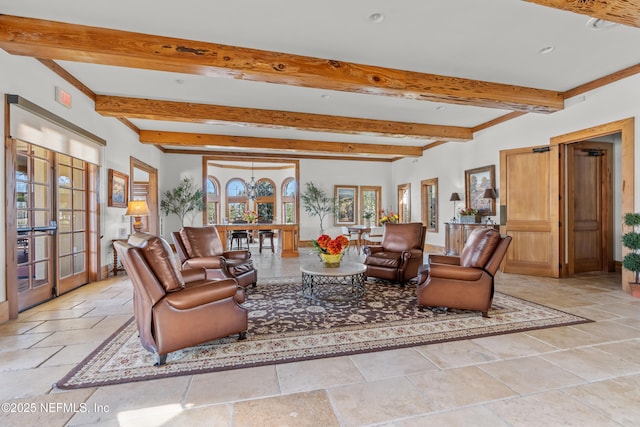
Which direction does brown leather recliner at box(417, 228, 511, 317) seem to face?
to the viewer's left

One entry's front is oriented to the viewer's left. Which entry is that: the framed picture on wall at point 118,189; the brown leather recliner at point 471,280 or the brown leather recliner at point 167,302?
the brown leather recliner at point 471,280

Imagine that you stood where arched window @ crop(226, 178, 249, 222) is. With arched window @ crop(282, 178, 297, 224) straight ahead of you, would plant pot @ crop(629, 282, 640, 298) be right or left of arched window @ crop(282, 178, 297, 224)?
right

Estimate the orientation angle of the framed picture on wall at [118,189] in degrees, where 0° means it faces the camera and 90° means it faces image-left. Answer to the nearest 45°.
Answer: approximately 315°

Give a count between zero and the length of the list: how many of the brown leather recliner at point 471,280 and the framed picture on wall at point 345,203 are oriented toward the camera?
1

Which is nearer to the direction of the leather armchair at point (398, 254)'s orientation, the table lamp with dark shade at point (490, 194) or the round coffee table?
the round coffee table

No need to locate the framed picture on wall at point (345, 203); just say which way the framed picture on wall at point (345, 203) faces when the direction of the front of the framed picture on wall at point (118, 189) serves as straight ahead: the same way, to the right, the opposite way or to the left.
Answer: to the right

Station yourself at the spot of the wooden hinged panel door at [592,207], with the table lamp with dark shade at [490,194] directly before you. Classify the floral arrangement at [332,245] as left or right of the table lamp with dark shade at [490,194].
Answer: left

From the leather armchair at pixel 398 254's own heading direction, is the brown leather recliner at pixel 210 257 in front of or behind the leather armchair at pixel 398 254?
in front

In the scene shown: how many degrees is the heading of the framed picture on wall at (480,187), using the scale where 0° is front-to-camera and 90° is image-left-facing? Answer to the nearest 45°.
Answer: approximately 45°

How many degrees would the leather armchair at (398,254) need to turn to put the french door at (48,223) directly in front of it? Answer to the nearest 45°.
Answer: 0° — it already faces it

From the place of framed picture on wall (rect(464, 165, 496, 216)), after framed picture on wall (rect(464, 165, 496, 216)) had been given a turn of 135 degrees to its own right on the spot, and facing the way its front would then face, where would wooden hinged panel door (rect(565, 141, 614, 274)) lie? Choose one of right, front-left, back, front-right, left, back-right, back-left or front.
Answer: right

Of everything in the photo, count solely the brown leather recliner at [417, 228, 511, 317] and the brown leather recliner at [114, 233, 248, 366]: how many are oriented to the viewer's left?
1

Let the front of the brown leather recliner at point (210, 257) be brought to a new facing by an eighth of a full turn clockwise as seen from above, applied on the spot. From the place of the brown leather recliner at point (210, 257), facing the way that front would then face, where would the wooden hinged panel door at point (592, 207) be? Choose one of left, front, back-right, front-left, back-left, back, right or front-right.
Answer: left

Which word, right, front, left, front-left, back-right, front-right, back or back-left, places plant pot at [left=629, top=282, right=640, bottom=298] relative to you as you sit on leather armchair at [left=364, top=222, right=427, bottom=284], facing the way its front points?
back-left

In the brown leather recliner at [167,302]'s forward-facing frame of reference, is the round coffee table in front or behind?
in front

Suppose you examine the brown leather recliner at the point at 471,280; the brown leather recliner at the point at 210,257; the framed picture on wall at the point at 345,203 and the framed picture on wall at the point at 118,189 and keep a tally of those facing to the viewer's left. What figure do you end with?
1

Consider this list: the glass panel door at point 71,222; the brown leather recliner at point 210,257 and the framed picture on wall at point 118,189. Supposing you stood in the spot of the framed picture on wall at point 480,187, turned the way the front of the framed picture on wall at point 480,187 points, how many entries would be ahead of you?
3

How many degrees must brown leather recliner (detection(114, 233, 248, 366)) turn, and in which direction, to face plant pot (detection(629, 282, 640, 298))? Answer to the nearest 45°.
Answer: approximately 45° to its right

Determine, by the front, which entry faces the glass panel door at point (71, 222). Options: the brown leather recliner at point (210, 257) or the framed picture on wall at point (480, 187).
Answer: the framed picture on wall
